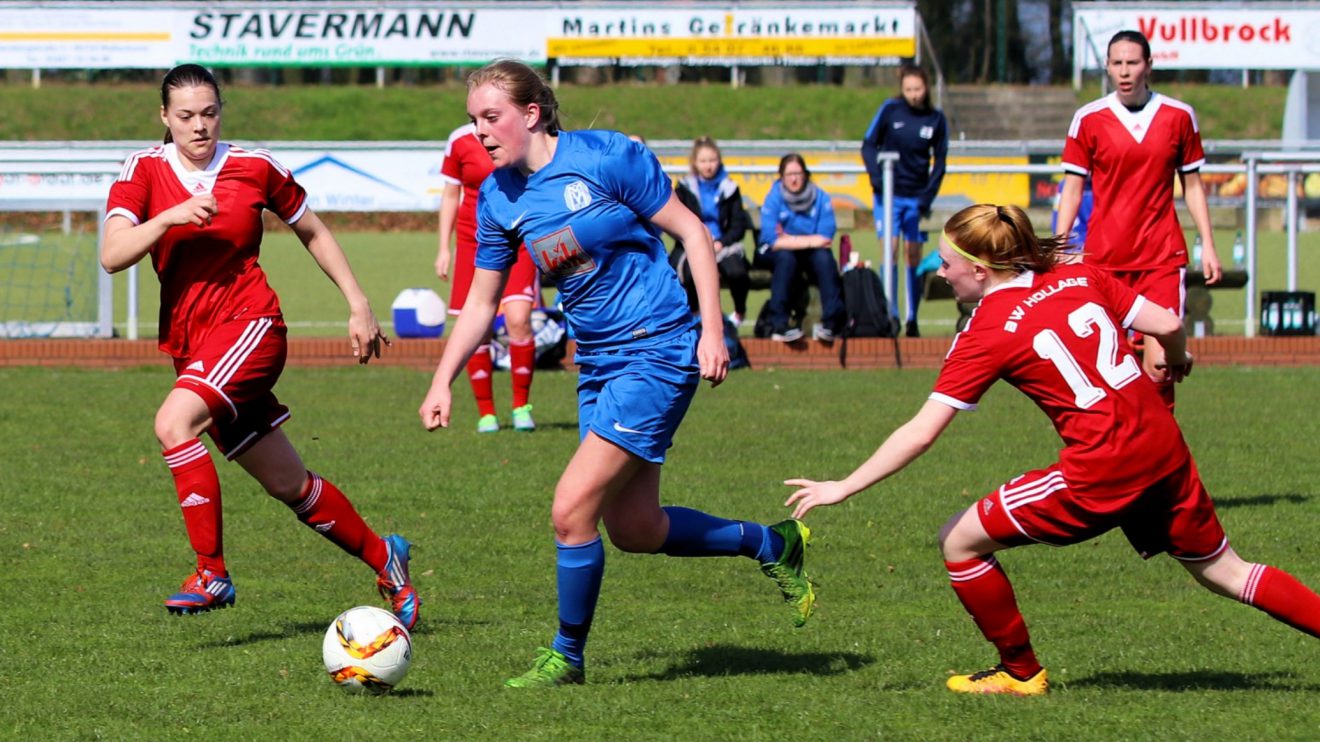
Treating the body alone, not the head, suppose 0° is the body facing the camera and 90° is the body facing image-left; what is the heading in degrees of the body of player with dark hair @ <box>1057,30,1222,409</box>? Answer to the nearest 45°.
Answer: approximately 0°

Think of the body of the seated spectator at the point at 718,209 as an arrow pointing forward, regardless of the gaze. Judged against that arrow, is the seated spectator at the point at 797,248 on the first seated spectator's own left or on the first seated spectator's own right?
on the first seated spectator's own left

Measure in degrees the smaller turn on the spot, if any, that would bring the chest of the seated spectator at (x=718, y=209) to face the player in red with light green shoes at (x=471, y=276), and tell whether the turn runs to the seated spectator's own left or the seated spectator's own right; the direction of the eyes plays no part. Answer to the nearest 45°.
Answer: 0° — they already face them

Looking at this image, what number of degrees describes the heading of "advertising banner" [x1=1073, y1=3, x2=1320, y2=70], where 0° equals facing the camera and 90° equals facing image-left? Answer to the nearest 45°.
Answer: approximately 0°

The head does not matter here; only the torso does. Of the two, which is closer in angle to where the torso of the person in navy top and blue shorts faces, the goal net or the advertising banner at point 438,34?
the goal net

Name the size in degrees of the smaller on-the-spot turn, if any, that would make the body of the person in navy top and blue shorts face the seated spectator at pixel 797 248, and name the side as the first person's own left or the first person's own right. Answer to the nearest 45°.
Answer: approximately 45° to the first person's own right
